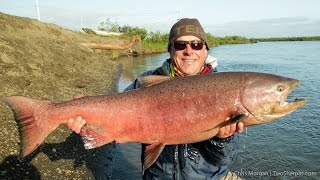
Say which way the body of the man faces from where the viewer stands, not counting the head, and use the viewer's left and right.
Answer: facing the viewer

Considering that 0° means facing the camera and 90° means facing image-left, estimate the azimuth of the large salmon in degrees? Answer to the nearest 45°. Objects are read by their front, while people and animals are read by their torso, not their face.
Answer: approximately 270°
